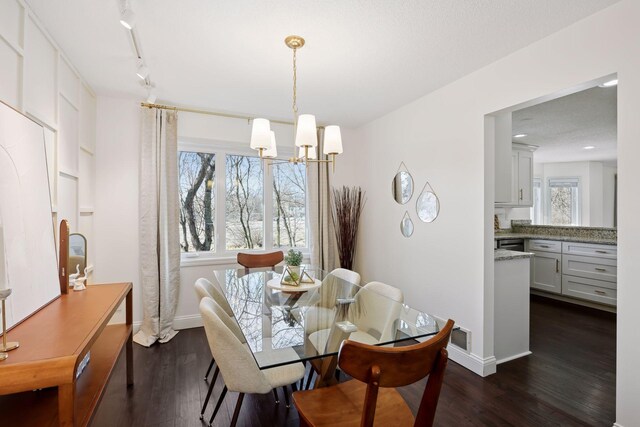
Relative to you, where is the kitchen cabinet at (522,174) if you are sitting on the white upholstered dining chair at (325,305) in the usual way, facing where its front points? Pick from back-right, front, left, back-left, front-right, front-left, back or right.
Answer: back

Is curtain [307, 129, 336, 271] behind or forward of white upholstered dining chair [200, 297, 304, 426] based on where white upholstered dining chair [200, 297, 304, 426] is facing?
forward

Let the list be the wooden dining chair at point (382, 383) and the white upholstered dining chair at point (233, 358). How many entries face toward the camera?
0

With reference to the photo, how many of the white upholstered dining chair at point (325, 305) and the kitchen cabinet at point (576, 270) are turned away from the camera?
0

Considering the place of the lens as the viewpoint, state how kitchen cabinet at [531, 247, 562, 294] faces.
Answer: facing the viewer and to the left of the viewer

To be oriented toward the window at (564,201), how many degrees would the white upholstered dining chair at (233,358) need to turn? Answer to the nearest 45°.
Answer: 0° — it already faces it

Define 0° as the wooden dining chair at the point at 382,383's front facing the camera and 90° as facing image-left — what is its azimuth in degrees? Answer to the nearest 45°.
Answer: approximately 135°

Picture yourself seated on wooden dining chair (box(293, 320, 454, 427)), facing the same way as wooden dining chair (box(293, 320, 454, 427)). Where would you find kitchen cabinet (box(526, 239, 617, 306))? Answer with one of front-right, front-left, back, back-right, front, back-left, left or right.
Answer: right

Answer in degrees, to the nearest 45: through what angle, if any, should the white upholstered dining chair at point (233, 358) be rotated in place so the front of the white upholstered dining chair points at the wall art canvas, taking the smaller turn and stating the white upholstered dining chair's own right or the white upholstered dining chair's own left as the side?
approximately 135° to the white upholstered dining chair's own left

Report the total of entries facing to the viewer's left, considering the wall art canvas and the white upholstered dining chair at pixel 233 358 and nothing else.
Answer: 0

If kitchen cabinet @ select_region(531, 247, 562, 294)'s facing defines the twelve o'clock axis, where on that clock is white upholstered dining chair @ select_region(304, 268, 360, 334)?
The white upholstered dining chair is roughly at 11 o'clock from the kitchen cabinet.

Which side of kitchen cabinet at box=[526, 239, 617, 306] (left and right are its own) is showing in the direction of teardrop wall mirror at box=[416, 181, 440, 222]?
front

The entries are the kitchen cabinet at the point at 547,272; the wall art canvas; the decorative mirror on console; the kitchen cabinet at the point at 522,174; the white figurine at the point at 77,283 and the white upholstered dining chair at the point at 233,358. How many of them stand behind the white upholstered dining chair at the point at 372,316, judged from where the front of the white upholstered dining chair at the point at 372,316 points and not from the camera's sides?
2

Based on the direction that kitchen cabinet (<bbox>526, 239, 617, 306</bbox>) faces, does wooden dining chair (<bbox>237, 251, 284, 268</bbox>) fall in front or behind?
in front

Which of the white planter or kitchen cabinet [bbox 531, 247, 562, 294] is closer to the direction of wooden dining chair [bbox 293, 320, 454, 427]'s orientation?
the white planter

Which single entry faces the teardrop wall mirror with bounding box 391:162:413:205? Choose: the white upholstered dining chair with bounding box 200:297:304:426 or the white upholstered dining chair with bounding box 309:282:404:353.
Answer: the white upholstered dining chair with bounding box 200:297:304:426

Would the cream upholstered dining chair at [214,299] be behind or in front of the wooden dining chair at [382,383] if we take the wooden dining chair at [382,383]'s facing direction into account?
in front
